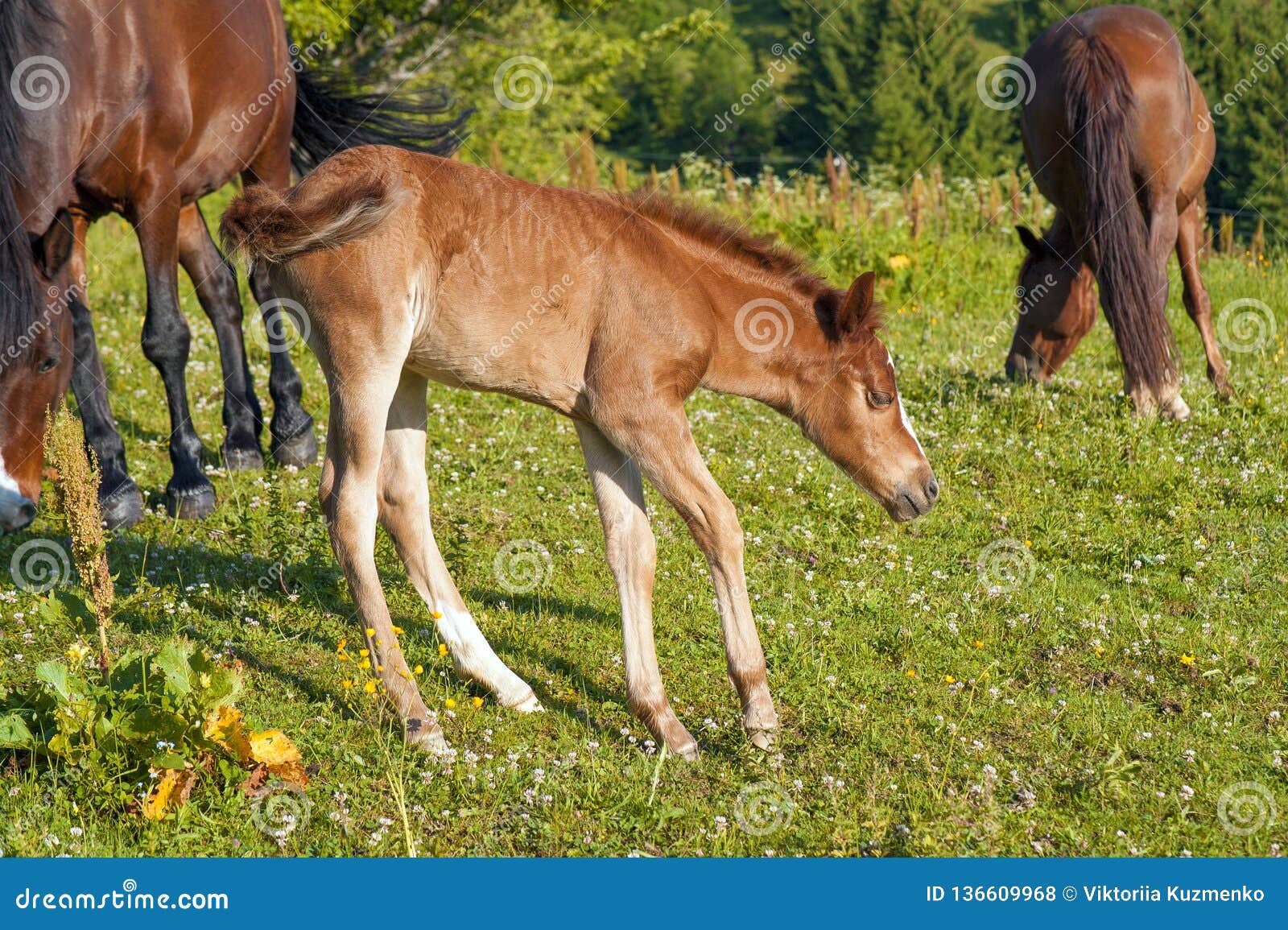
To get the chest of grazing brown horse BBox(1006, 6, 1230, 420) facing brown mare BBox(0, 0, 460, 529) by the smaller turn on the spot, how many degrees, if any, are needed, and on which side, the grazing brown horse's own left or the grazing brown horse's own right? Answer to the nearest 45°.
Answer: approximately 135° to the grazing brown horse's own left

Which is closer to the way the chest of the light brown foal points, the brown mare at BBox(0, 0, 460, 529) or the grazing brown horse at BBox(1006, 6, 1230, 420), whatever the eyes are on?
the grazing brown horse

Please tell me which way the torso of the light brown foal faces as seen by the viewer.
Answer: to the viewer's right

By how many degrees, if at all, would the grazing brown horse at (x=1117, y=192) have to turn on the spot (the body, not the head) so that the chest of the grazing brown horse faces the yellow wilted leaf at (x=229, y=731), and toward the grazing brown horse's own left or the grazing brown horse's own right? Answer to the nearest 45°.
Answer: approximately 180°

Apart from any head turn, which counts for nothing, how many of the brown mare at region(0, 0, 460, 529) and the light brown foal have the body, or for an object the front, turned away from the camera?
0

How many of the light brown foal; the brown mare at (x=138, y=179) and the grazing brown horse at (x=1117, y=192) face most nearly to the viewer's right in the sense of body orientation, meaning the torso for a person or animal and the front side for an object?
1

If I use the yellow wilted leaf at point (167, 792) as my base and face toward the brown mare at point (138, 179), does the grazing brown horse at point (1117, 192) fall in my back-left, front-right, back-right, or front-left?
front-right

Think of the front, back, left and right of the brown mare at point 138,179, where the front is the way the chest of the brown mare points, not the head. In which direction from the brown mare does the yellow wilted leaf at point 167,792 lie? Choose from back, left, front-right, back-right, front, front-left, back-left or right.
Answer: front-left

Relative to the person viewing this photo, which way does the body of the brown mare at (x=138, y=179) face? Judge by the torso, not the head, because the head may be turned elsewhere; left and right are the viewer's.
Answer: facing the viewer and to the left of the viewer

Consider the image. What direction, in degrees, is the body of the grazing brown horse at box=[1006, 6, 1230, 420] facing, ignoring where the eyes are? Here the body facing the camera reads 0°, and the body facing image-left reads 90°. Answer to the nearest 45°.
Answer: approximately 180°

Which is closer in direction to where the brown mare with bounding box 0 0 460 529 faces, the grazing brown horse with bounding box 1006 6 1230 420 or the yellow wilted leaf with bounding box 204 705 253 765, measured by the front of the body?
the yellow wilted leaf

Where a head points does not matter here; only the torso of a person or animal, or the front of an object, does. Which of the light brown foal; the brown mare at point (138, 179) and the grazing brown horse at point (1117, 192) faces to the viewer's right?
the light brown foal

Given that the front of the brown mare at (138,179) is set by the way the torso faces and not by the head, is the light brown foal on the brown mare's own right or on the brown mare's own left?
on the brown mare's own left

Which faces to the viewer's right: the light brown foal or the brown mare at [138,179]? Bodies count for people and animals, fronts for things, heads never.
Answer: the light brown foal

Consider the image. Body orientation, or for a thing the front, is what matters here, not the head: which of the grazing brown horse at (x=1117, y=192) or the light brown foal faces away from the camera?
the grazing brown horse
